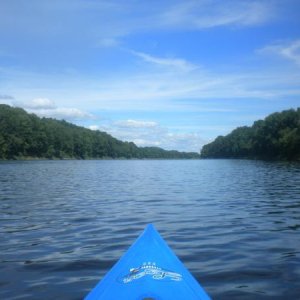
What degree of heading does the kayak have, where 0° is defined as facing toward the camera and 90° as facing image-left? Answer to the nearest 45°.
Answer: approximately 180°
